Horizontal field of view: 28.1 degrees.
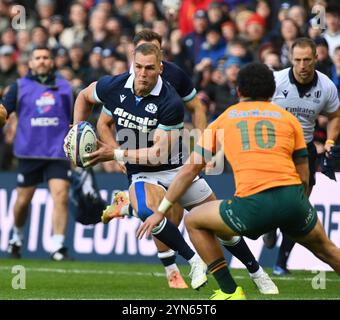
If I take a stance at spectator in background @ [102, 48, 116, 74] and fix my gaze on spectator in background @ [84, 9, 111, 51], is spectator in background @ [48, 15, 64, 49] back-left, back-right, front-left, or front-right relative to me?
front-left

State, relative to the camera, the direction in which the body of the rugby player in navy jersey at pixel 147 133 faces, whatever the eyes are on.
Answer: toward the camera

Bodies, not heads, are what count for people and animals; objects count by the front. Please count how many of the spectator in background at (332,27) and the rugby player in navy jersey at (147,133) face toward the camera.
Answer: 2

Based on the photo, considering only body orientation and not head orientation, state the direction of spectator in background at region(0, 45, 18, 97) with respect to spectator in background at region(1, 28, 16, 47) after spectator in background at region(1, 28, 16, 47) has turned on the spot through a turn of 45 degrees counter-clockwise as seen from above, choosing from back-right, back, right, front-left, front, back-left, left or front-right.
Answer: front-right

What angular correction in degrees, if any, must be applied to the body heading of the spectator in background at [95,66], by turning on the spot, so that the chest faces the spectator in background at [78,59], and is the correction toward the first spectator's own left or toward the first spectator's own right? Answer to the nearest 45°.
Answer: approximately 135° to the first spectator's own right

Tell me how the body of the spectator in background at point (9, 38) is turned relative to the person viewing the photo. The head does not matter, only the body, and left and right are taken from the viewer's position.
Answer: facing the viewer

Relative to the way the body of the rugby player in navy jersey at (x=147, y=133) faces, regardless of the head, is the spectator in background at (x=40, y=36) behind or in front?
behind

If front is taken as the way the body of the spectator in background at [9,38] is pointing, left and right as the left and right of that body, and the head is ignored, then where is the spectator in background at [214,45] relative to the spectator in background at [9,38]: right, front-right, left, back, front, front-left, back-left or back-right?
front-left

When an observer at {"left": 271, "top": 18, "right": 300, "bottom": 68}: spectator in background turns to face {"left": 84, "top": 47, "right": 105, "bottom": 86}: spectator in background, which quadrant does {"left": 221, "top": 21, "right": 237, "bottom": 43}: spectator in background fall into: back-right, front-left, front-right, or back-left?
front-right

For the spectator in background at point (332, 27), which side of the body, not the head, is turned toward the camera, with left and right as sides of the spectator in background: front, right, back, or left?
front
